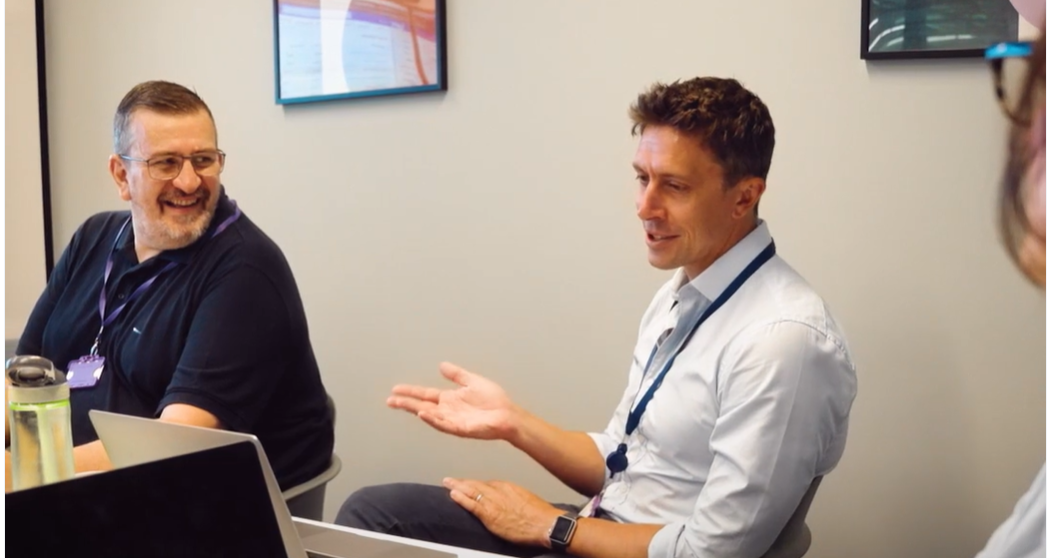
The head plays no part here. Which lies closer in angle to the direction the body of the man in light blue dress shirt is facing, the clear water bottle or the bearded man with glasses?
the clear water bottle

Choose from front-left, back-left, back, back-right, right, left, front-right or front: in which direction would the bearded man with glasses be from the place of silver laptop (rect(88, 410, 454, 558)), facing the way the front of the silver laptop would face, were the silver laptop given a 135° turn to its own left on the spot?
right

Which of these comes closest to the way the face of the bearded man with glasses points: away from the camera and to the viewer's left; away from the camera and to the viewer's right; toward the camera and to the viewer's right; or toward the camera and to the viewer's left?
toward the camera and to the viewer's right

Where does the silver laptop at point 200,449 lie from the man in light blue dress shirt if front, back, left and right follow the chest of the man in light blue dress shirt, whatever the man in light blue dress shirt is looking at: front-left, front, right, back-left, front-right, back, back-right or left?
front

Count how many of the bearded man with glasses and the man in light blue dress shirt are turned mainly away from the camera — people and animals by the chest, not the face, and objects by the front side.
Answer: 0

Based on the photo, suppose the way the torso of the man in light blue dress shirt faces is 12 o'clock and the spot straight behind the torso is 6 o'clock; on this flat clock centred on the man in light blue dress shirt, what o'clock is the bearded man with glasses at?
The bearded man with glasses is roughly at 2 o'clock from the man in light blue dress shirt.

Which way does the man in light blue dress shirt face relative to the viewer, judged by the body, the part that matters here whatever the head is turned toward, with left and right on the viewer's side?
facing the viewer and to the left of the viewer

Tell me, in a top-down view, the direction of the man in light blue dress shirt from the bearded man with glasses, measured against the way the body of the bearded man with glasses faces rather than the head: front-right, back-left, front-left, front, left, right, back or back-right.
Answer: left

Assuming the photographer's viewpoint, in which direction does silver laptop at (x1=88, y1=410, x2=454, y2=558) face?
facing away from the viewer and to the right of the viewer
